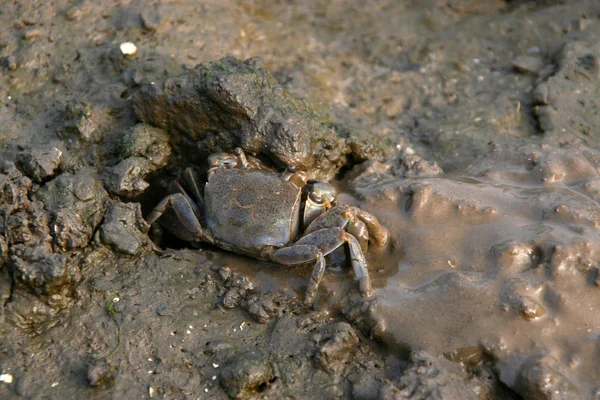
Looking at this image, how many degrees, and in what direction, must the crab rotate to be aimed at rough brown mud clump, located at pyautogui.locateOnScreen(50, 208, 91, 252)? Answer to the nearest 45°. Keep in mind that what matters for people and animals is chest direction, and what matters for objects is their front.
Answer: approximately 90° to its left

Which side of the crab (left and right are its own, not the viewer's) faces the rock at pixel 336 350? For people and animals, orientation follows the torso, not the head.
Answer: back

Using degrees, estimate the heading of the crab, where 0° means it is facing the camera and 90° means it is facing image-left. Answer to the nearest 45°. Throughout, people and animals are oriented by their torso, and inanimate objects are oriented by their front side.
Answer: approximately 180°

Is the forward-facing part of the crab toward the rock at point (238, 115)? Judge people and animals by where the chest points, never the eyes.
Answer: yes

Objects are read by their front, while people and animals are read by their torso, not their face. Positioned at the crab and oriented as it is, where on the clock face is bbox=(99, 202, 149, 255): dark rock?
The dark rock is roughly at 9 o'clock from the crab.

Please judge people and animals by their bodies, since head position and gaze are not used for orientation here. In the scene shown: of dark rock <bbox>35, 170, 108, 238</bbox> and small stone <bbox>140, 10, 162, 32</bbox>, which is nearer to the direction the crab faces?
the small stone

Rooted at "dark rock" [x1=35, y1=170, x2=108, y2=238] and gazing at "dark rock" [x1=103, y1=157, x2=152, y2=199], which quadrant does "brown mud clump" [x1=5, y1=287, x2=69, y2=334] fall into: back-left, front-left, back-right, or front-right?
back-right

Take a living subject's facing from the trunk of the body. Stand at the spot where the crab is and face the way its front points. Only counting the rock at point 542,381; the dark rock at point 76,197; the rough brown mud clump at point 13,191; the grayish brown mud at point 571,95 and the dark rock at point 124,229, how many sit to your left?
3

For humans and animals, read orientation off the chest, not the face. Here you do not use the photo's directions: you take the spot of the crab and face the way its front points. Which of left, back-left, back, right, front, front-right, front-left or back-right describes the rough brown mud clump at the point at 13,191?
left
